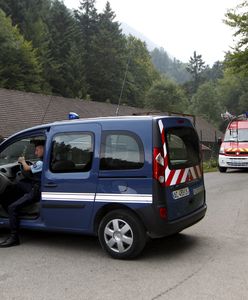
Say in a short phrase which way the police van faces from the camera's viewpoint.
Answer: facing away from the viewer and to the left of the viewer

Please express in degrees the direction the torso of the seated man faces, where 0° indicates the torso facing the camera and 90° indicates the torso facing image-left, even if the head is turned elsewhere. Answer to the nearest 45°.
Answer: approximately 90°
